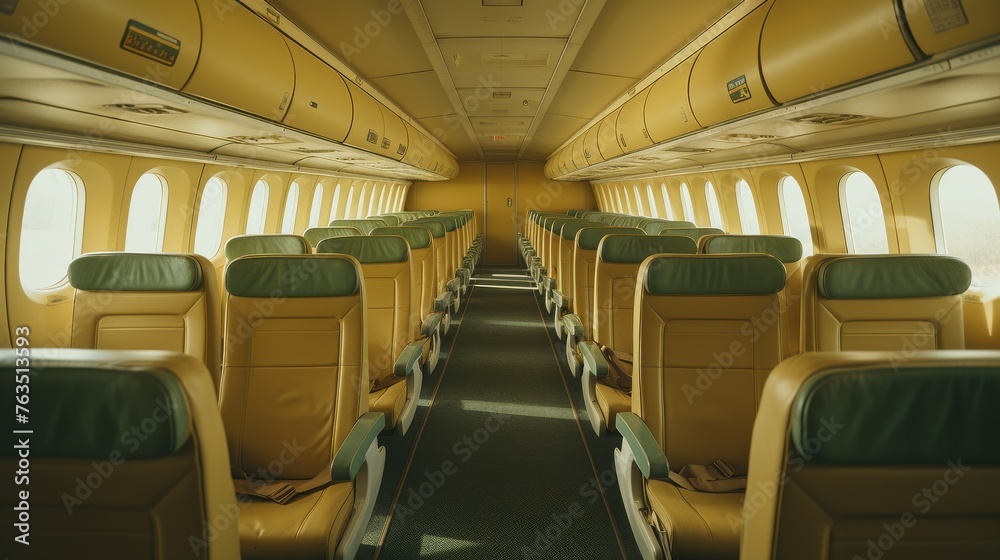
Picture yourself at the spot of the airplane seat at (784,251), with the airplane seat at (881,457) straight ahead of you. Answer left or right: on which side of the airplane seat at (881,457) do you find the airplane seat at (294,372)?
right

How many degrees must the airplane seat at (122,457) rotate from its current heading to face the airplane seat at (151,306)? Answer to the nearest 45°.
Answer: approximately 180°

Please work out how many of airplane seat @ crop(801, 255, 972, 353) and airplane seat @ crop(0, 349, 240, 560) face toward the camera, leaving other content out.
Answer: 2

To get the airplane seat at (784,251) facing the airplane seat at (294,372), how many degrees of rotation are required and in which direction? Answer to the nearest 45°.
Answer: approximately 45° to its right

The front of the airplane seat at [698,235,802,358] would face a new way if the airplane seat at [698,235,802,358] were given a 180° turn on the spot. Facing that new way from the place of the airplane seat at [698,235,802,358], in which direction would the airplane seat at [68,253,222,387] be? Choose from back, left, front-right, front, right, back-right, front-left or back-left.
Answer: back-left

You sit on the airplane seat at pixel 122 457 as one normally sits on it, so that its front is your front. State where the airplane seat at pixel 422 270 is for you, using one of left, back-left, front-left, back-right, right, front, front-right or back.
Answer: back-left

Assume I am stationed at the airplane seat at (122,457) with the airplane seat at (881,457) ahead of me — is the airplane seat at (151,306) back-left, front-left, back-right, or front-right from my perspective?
back-left

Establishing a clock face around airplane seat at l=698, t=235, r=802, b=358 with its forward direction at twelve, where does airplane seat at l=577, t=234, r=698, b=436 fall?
airplane seat at l=577, t=234, r=698, b=436 is roughly at 2 o'clock from airplane seat at l=698, t=235, r=802, b=358.
